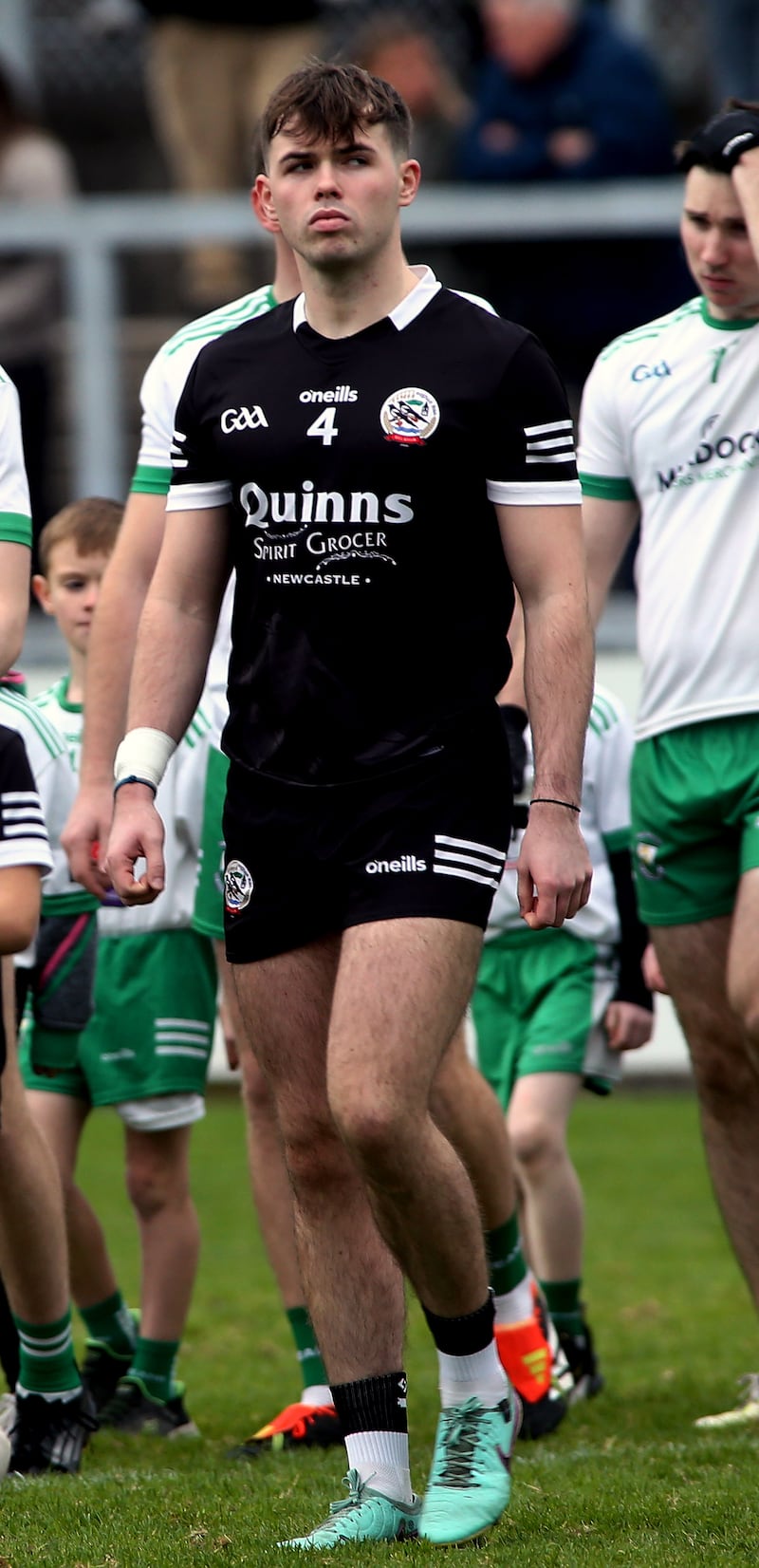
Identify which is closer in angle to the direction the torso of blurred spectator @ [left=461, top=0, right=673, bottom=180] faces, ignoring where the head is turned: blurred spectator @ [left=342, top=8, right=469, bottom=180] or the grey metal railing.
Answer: the grey metal railing

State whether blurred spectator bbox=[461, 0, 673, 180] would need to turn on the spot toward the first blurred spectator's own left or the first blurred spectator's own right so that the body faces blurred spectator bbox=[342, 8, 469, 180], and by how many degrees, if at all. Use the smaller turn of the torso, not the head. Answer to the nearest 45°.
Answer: approximately 90° to the first blurred spectator's own right

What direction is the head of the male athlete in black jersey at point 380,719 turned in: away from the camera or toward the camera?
toward the camera

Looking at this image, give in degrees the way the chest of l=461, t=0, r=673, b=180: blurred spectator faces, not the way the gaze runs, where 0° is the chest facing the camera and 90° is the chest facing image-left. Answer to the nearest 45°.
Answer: approximately 45°

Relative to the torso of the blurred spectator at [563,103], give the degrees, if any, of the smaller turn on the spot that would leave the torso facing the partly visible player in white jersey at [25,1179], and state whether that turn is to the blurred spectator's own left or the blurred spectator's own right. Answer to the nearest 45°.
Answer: approximately 45° to the blurred spectator's own left

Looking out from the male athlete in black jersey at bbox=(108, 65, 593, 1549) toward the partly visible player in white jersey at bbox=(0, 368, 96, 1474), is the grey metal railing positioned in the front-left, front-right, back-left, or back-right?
front-right

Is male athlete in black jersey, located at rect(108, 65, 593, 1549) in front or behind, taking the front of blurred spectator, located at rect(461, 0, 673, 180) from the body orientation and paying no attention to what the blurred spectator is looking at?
in front

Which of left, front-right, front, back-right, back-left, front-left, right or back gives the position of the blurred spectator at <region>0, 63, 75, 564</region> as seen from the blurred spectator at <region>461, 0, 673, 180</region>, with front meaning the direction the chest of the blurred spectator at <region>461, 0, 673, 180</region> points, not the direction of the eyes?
front-right

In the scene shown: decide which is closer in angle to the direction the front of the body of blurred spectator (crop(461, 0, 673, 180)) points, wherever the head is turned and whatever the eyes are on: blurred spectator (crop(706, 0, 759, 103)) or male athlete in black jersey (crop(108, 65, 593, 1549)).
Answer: the male athlete in black jersey
